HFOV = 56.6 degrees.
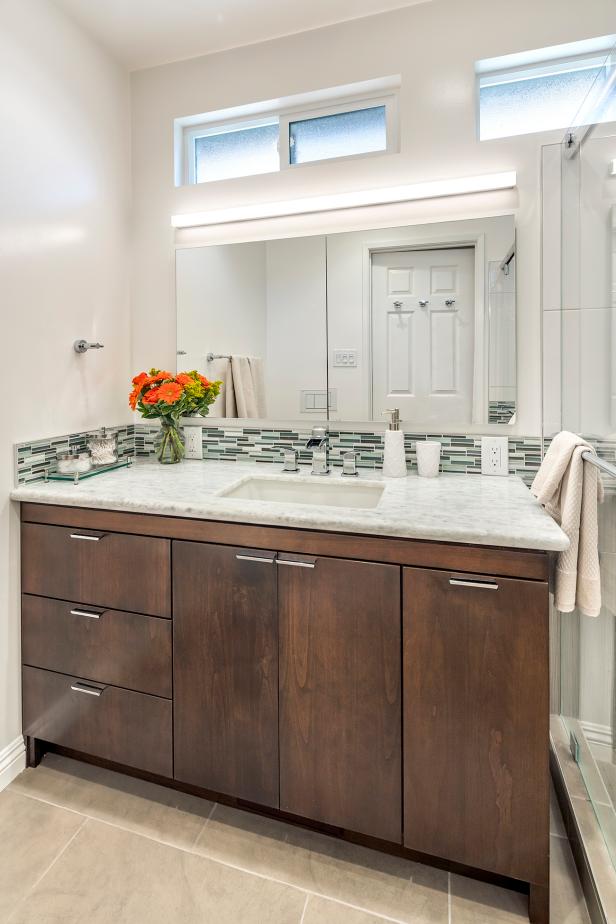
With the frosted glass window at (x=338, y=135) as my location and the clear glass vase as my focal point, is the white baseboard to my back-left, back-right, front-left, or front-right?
front-left

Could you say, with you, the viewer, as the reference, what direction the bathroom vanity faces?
facing the viewer and to the left of the viewer

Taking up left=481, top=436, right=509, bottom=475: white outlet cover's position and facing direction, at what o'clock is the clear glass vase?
The clear glass vase is roughly at 3 o'clock from the white outlet cover.

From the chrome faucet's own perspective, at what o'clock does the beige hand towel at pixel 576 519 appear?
The beige hand towel is roughly at 9 o'clock from the chrome faucet.

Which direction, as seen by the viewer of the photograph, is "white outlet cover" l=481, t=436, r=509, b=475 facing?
facing the viewer

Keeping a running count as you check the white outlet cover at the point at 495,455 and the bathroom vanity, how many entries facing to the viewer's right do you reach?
0

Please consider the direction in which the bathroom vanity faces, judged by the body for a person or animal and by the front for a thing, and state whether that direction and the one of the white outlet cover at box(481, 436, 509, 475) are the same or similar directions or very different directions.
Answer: same or similar directions

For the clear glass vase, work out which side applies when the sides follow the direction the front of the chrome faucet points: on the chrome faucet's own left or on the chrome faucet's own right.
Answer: on the chrome faucet's own right
